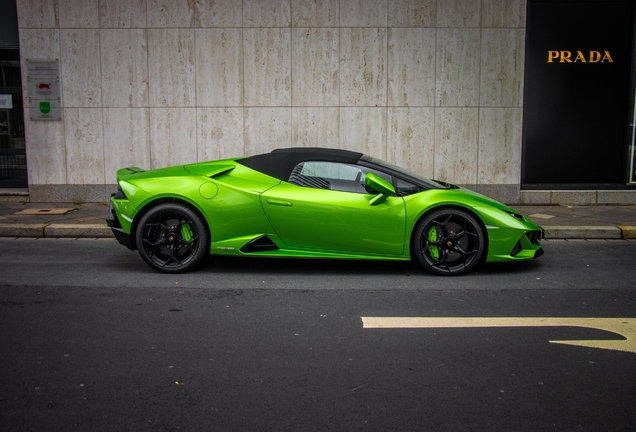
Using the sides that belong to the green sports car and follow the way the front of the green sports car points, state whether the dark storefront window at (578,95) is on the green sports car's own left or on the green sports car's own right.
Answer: on the green sports car's own left

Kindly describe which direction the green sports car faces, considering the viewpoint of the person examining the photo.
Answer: facing to the right of the viewer

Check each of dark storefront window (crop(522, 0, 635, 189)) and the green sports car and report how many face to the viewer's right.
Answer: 1

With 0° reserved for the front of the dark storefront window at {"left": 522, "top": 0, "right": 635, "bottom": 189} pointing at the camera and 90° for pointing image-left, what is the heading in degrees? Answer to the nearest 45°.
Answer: approximately 0°

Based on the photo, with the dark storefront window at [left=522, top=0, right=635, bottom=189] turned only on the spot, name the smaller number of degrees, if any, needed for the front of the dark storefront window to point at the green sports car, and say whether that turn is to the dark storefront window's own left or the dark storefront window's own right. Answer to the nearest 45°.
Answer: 0° — it already faces it

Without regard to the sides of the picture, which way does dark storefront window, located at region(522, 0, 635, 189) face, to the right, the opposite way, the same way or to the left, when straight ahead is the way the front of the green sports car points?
to the right
